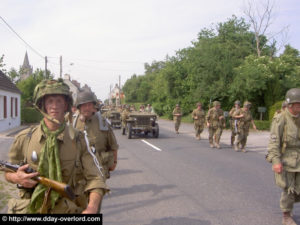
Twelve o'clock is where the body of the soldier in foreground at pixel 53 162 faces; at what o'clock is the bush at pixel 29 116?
The bush is roughly at 6 o'clock from the soldier in foreground.

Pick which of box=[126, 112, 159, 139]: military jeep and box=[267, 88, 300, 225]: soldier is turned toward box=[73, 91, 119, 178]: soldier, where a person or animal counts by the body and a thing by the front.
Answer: the military jeep

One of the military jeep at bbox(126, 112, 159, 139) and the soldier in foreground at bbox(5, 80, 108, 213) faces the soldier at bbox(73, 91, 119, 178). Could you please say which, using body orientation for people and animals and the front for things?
the military jeep

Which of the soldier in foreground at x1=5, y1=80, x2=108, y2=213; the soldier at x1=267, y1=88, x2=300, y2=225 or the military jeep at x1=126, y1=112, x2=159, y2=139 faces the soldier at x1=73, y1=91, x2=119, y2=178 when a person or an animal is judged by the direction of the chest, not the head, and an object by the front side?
the military jeep

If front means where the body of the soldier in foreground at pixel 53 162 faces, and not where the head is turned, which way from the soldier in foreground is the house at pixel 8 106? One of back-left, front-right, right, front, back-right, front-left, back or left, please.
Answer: back

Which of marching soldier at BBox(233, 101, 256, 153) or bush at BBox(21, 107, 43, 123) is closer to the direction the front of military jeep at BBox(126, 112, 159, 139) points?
the marching soldier

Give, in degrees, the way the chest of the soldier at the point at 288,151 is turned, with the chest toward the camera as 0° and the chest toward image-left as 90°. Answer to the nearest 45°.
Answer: approximately 315°

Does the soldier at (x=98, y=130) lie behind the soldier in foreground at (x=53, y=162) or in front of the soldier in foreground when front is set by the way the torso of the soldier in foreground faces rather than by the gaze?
behind

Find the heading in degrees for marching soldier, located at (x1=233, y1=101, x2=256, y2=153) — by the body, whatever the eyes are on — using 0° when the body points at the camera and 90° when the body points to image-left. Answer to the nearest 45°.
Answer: approximately 45°

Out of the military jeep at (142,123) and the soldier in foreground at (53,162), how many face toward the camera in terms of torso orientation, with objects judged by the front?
2

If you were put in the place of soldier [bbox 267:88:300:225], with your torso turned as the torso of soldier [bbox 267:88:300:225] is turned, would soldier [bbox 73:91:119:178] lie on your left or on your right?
on your right
